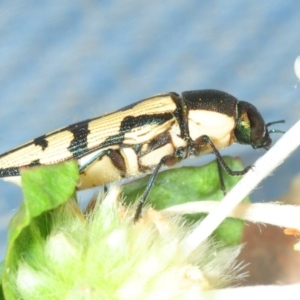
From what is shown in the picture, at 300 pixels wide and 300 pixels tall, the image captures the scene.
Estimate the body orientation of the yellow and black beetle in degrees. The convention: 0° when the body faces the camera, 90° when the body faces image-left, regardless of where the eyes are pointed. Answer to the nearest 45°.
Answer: approximately 270°
